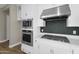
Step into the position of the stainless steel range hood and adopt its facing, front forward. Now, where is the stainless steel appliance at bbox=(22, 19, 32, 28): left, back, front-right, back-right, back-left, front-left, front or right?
right

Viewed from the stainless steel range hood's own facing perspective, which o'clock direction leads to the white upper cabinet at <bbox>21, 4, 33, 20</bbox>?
The white upper cabinet is roughly at 3 o'clock from the stainless steel range hood.

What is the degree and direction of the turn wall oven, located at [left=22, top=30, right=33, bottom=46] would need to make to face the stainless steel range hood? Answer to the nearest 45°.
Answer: approximately 90° to its left

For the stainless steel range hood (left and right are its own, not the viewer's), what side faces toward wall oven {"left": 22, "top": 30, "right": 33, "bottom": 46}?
right

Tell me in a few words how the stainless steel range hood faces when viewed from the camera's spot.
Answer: facing the viewer and to the left of the viewer

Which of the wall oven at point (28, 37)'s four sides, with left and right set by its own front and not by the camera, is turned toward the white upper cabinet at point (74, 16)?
left
